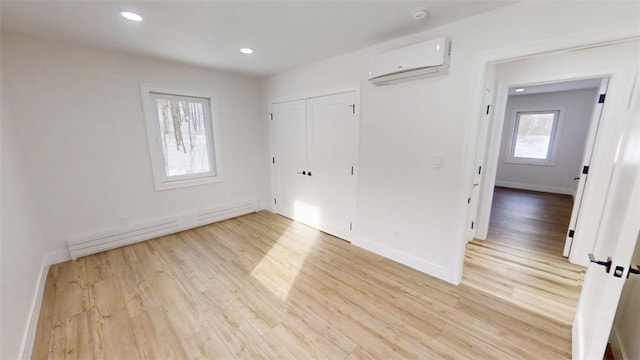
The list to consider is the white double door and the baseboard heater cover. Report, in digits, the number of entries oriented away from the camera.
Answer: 0

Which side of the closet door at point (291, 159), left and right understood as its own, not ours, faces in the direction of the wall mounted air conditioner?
left

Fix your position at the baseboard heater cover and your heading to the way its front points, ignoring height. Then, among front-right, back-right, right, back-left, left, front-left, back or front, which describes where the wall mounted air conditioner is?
front

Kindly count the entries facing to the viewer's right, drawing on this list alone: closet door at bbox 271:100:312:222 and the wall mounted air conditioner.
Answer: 0

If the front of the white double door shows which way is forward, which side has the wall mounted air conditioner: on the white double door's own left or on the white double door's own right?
on the white double door's own left

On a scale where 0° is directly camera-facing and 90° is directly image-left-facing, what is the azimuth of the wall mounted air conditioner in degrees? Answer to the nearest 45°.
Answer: approximately 45°

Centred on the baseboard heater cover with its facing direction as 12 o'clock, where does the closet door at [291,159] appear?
The closet door is roughly at 11 o'clock from the baseboard heater cover.

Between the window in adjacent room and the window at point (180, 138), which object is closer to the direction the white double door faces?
the window

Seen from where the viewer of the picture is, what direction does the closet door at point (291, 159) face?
facing the viewer and to the left of the viewer

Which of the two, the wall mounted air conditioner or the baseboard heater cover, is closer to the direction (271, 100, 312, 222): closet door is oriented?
the baseboard heater cover
